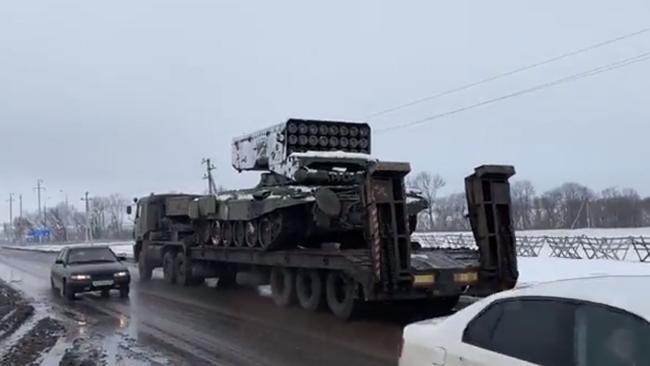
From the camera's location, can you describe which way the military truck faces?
facing away from the viewer and to the left of the viewer

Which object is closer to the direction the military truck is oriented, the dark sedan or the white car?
the dark sedan

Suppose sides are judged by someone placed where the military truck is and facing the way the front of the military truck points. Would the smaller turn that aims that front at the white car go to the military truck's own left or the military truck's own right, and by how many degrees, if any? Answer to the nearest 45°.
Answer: approximately 135° to the military truck's own left
